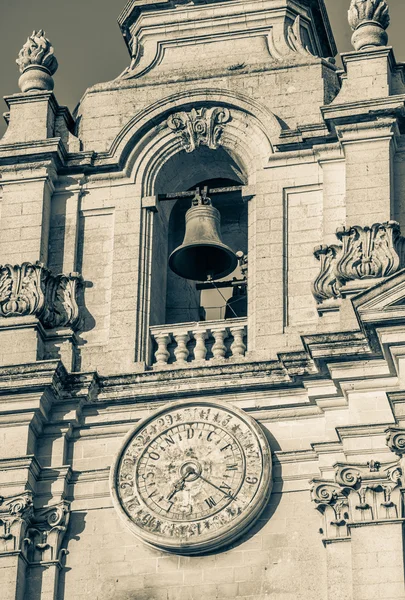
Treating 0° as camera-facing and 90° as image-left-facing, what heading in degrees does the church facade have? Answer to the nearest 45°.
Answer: approximately 0°
